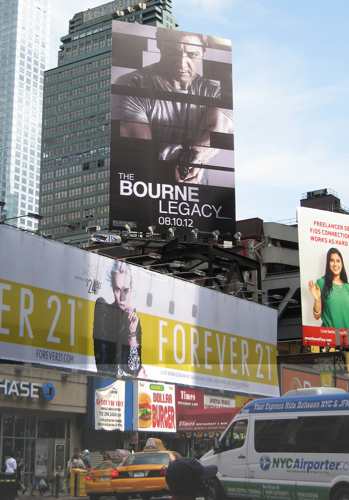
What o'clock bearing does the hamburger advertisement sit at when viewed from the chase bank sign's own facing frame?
The hamburger advertisement is roughly at 9 o'clock from the chase bank sign.

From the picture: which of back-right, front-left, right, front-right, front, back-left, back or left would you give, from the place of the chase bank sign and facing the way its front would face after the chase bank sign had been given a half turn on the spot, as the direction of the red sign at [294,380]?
right

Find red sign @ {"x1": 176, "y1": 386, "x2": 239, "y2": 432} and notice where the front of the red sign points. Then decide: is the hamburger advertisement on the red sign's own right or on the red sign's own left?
on the red sign's own right

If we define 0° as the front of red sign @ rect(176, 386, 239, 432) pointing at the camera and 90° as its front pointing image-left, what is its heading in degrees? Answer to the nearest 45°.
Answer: approximately 0°

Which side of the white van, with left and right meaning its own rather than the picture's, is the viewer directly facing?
left

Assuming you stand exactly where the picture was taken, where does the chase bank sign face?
facing the viewer and to the right of the viewer

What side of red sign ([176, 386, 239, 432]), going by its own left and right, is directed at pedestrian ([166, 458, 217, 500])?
front

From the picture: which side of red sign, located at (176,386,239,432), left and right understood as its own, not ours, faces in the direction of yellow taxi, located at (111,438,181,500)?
front

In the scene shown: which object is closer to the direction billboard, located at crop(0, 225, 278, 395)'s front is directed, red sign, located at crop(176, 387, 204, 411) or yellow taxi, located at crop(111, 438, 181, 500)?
the yellow taxi
